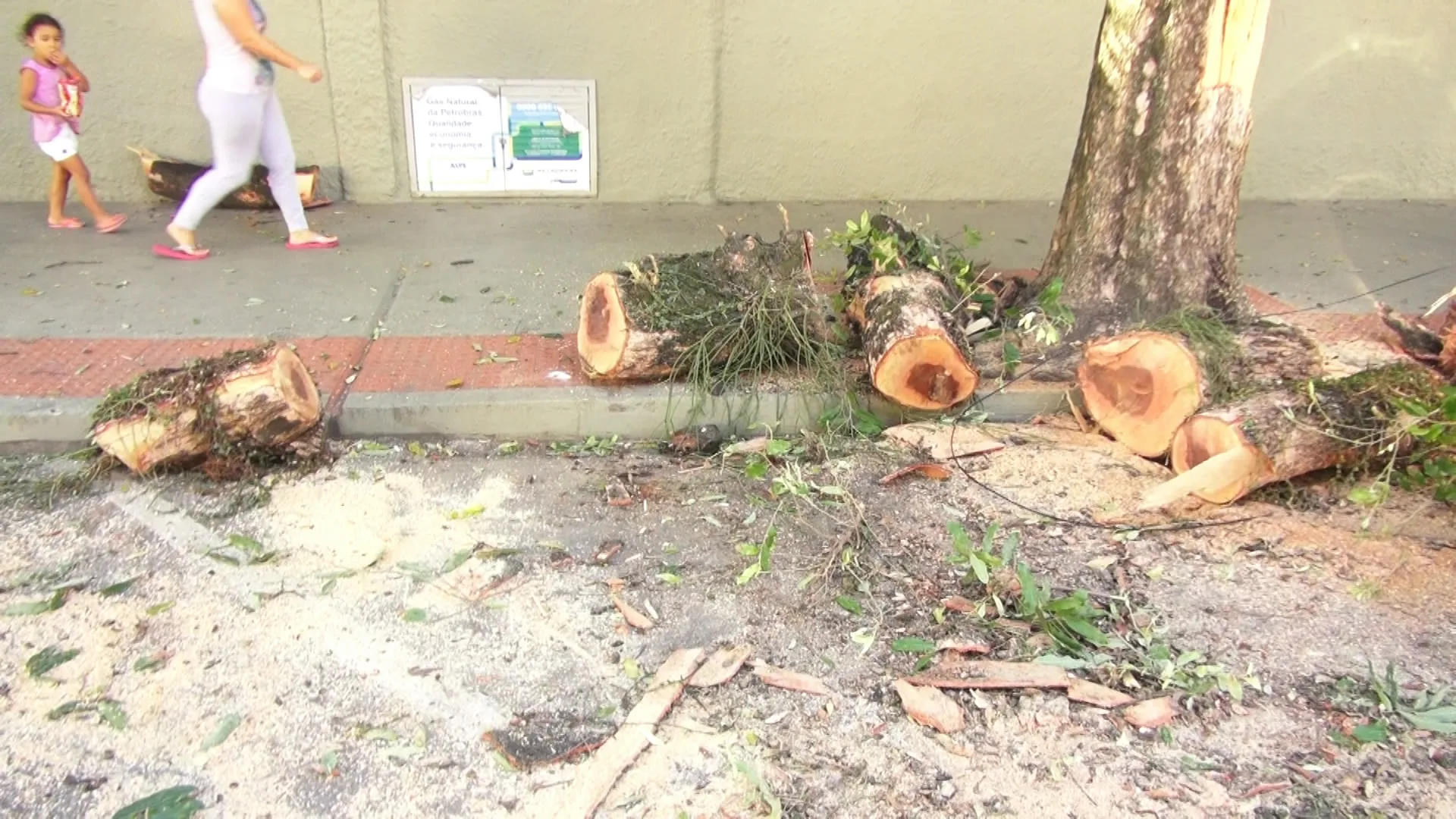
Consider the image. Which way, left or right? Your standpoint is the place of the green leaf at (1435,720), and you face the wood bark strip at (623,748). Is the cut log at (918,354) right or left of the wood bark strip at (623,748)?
right

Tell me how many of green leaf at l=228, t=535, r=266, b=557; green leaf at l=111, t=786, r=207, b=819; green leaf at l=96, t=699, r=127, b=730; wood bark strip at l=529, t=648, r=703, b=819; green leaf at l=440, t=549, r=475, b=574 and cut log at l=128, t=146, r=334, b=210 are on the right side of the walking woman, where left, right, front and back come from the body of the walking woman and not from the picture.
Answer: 5

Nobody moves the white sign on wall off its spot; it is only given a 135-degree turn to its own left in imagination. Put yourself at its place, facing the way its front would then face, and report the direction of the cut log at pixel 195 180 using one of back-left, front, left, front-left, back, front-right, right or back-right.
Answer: back-left

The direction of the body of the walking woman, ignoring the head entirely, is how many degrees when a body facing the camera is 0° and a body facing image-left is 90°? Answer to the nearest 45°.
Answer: approximately 270°

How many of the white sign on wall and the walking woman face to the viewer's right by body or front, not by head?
1

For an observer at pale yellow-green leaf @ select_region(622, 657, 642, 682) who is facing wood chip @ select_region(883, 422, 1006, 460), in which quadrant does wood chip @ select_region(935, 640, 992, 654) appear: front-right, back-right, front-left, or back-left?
front-right

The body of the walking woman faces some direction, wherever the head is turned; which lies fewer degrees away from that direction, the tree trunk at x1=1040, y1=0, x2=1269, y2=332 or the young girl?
the tree trunk

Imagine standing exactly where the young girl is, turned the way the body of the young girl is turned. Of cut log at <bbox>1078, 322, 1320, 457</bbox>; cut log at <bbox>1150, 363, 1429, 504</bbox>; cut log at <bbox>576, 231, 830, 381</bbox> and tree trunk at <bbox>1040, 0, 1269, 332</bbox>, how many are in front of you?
4

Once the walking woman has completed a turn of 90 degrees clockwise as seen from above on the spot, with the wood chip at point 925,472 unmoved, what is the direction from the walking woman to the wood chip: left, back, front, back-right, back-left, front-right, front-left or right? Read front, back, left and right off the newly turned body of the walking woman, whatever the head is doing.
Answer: front-left

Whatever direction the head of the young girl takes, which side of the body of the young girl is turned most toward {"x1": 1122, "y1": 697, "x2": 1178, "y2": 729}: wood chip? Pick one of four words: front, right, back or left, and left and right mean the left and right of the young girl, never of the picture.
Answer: front

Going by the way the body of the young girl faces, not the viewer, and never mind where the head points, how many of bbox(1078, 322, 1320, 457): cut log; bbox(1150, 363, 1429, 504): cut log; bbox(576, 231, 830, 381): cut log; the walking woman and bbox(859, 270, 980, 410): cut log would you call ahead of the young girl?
5

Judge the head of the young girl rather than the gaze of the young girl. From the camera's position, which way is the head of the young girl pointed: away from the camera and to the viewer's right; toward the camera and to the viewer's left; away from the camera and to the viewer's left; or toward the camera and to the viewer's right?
toward the camera and to the viewer's right

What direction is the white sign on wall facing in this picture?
toward the camera

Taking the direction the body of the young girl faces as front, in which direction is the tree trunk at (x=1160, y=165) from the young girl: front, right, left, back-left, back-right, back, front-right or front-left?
front
